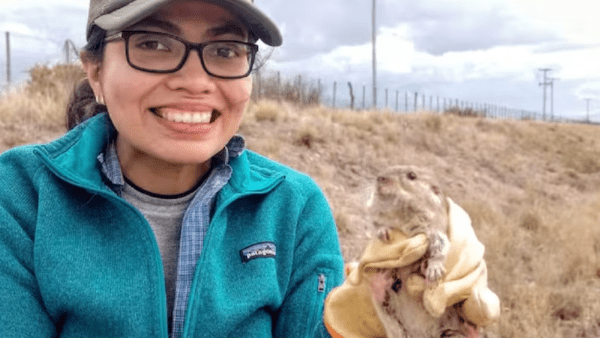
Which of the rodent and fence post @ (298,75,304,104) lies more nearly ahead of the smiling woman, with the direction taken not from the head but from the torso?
the rodent

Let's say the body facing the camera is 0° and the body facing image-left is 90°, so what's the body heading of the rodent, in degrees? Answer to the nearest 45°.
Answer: approximately 45°

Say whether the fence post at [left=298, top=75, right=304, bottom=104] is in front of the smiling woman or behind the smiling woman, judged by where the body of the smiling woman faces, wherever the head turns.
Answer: behind

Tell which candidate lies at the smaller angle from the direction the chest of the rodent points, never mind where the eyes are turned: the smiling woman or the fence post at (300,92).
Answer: the smiling woman

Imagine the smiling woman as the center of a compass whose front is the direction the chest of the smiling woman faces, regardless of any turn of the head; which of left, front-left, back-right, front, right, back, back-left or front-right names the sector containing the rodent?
front-left

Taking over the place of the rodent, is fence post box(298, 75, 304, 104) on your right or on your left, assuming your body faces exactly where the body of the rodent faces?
on your right

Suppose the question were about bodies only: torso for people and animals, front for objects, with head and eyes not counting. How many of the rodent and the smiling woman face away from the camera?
0

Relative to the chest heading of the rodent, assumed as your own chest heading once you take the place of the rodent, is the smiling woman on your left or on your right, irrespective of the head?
on your right

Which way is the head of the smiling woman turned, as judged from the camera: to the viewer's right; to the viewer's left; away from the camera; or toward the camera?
toward the camera

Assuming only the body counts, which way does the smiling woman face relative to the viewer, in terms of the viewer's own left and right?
facing the viewer
